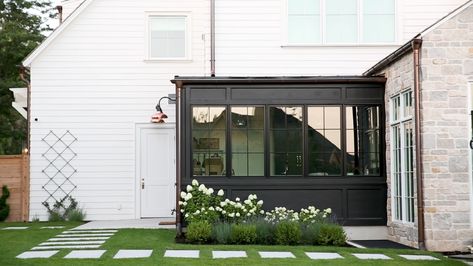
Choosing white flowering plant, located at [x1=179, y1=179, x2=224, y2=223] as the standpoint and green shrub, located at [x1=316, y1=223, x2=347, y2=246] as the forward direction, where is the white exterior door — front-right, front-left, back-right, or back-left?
back-left

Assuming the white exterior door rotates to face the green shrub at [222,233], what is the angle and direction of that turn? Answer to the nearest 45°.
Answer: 0° — it already faces it

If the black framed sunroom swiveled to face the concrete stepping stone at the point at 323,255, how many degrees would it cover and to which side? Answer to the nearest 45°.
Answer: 0° — it already faces it

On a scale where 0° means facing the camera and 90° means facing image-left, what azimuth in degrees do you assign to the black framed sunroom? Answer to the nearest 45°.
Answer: approximately 0°

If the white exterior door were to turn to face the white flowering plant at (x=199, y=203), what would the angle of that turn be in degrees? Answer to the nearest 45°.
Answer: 0° — it already faces it

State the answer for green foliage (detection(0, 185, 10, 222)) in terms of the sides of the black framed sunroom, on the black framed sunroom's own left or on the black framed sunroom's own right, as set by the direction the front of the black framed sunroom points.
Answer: on the black framed sunroom's own right

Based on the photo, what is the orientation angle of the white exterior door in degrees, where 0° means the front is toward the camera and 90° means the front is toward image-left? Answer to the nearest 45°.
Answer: approximately 0°

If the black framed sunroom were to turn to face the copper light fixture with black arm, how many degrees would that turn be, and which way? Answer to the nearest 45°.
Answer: approximately 135° to its right

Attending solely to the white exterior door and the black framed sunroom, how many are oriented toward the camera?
2
